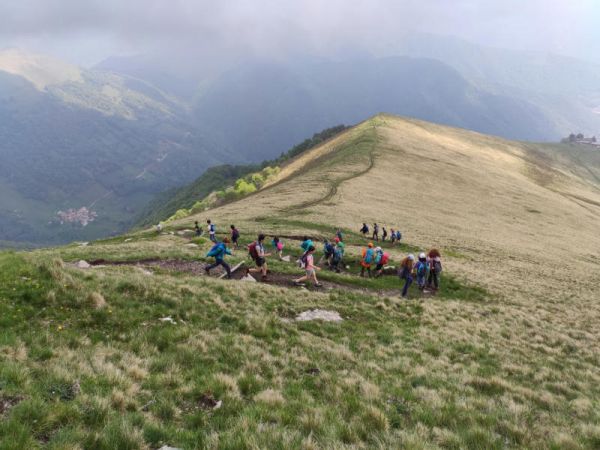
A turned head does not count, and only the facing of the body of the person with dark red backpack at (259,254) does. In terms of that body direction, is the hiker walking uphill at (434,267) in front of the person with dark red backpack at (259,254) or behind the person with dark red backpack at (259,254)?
in front

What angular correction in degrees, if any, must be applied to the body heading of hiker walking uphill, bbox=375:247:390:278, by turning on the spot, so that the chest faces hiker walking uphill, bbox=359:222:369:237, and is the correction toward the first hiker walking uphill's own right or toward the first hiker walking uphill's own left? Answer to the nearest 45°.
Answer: approximately 90° to the first hiker walking uphill's own right

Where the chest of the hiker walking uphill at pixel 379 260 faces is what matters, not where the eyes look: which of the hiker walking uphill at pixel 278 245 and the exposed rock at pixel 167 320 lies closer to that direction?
the hiker walking uphill

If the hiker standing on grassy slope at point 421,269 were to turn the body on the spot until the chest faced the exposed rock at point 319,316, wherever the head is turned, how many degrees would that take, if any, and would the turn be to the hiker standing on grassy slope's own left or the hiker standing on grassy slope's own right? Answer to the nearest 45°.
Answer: approximately 180°

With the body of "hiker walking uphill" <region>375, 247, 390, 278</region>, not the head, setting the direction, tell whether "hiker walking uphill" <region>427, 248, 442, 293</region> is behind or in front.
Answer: behind

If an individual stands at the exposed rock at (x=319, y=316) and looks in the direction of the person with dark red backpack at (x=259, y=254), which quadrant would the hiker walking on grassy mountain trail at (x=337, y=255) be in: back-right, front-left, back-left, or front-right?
front-right

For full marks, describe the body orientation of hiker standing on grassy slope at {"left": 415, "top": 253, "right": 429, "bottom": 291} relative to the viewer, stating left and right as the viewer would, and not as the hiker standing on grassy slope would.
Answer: facing away from the viewer

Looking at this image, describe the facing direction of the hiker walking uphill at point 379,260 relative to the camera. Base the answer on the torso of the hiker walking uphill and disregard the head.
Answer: to the viewer's left

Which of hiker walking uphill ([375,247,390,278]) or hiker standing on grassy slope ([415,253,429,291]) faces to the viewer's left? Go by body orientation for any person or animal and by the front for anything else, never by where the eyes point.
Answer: hiker walking uphill ([375,247,390,278])
